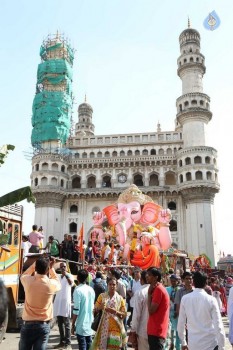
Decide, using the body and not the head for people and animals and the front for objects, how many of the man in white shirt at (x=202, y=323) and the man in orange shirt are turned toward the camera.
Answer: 0

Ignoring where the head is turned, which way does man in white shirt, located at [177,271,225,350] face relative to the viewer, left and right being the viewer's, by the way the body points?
facing away from the viewer

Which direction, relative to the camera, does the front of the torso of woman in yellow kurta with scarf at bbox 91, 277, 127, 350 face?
toward the camera

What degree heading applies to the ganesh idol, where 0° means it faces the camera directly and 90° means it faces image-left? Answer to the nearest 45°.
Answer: approximately 45°

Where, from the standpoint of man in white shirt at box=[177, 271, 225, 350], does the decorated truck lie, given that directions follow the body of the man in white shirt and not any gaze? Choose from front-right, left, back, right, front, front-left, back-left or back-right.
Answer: front-left

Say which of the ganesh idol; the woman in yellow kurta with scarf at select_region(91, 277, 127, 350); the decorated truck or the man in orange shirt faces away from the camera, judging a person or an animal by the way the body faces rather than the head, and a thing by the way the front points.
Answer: the man in orange shirt

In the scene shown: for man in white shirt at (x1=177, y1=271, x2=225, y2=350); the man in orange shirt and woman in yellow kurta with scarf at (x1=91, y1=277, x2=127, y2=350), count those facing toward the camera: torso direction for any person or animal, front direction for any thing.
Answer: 1

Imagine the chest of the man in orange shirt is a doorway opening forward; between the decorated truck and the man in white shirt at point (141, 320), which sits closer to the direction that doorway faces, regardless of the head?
the decorated truck

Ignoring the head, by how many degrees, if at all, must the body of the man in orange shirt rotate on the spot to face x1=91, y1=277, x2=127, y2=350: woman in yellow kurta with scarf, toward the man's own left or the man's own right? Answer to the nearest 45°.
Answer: approximately 90° to the man's own right

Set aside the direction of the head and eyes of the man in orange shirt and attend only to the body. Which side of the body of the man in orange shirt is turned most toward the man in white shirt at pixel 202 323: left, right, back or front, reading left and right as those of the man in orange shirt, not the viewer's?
right

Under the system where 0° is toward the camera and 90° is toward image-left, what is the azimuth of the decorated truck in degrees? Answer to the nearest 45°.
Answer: approximately 45°
